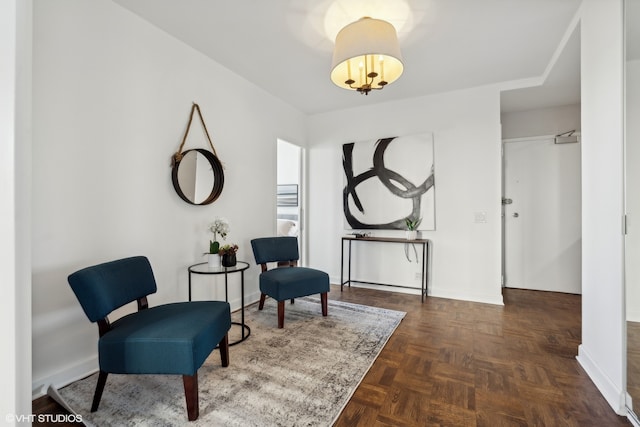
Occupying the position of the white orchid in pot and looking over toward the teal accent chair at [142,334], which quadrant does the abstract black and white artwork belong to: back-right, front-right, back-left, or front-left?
back-left

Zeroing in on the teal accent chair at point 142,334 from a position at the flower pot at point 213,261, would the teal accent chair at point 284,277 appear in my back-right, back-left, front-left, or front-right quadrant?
back-left

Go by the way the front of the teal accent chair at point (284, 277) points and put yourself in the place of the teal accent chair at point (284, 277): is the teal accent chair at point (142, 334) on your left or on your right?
on your right

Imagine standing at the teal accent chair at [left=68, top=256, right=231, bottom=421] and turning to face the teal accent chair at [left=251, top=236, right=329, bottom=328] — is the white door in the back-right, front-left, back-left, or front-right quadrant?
front-right

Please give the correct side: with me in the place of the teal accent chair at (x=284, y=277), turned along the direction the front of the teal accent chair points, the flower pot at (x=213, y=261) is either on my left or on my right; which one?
on my right

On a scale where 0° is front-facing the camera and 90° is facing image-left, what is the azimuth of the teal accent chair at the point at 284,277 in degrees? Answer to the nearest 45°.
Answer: approximately 315°

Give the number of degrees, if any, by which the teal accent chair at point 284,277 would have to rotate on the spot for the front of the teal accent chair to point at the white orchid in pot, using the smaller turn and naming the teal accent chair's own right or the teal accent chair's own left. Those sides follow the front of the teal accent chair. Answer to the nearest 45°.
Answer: approximately 135° to the teal accent chair's own right

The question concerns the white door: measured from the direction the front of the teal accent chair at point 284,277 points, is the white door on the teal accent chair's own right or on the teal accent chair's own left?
on the teal accent chair's own left

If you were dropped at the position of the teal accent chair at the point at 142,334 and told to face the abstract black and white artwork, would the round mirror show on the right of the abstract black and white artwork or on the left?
left
